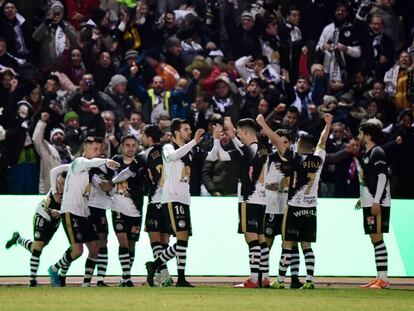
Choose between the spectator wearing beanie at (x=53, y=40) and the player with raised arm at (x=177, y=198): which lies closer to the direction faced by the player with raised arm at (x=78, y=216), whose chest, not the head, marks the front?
the player with raised arm

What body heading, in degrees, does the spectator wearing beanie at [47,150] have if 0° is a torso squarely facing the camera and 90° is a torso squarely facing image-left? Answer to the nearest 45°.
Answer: approximately 315°

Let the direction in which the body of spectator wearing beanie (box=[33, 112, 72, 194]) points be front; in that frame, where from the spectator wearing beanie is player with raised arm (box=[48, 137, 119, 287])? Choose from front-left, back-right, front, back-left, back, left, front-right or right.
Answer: front-right

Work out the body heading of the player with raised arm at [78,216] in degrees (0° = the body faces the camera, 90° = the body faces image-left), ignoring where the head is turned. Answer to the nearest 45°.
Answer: approximately 315°

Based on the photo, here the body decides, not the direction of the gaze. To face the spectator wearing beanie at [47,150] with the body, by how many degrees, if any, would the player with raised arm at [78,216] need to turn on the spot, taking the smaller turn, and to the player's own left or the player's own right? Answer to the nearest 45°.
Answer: approximately 135° to the player's own left

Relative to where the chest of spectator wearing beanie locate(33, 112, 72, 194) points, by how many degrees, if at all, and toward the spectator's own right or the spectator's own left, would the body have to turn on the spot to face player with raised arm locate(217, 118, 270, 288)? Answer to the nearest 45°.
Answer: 0° — they already face them

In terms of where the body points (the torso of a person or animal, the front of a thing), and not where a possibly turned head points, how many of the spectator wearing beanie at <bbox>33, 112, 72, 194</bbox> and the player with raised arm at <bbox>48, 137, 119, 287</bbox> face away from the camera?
0

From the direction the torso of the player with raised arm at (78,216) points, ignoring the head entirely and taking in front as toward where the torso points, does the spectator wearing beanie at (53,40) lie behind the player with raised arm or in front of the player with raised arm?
behind
